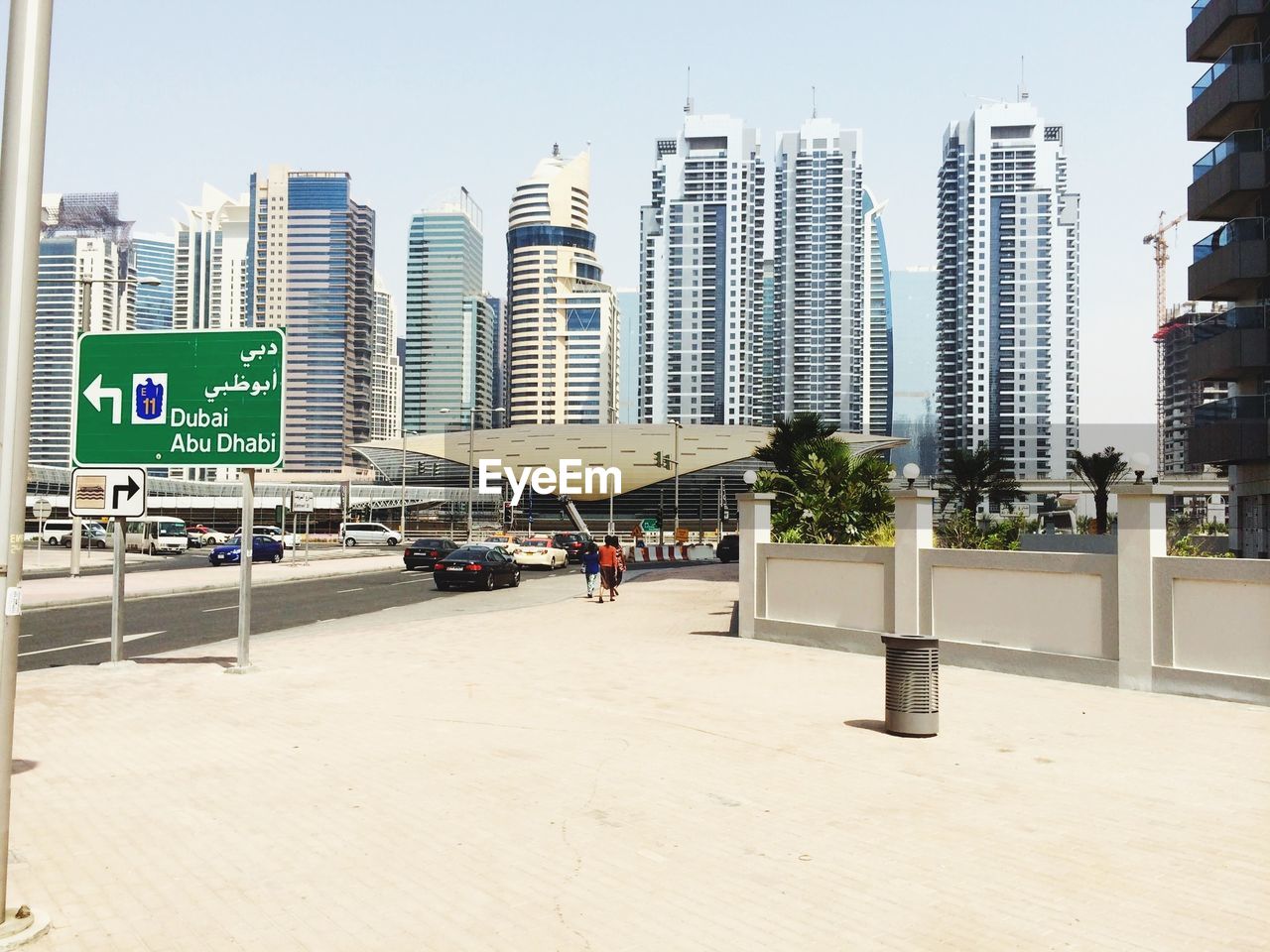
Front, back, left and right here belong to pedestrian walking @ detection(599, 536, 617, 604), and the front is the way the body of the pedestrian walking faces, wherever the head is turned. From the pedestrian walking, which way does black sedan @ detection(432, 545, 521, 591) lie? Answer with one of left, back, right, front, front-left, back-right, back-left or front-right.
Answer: front-left

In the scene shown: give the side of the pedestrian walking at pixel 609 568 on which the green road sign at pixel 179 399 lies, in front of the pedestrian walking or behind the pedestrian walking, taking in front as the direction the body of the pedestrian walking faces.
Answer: behind

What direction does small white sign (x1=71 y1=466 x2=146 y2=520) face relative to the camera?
toward the camera

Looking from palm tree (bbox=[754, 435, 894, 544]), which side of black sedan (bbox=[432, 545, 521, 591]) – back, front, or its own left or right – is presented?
right

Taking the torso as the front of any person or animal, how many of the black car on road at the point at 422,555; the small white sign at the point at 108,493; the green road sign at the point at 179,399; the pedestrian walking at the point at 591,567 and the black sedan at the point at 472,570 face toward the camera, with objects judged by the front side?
2

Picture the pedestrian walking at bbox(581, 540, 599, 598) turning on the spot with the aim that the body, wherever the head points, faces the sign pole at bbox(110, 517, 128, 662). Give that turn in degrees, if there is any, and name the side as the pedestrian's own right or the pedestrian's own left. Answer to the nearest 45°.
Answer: approximately 135° to the pedestrian's own left

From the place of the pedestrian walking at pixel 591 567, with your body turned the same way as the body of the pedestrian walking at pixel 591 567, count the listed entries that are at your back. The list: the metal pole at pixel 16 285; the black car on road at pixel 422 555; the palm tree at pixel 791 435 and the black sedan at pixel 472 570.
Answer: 1

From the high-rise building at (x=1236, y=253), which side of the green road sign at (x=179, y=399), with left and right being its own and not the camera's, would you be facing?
left

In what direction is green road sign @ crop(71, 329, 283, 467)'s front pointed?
toward the camera

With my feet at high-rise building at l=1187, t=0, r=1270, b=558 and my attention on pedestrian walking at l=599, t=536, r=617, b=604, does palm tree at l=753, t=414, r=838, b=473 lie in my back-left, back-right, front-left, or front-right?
front-right

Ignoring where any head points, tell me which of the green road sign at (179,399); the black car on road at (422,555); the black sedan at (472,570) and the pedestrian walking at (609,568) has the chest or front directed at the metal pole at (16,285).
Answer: the green road sign

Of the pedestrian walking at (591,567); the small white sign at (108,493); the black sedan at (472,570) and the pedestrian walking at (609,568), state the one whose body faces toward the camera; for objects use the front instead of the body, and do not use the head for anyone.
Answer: the small white sign

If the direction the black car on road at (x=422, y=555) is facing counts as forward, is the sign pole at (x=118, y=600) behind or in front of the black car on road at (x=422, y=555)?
behind

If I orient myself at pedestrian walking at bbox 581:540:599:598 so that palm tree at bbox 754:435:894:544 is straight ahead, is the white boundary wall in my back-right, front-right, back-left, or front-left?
front-right

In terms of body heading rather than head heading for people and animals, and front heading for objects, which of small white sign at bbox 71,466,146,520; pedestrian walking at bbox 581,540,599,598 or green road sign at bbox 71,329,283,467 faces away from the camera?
the pedestrian walking
